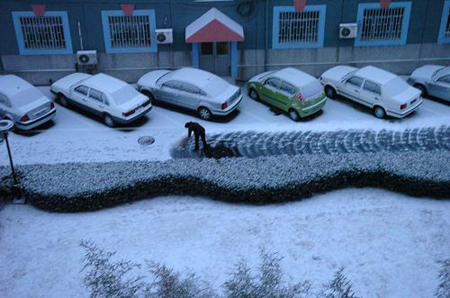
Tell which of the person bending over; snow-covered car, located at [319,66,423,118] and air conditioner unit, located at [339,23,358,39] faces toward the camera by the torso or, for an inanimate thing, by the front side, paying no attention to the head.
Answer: the air conditioner unit

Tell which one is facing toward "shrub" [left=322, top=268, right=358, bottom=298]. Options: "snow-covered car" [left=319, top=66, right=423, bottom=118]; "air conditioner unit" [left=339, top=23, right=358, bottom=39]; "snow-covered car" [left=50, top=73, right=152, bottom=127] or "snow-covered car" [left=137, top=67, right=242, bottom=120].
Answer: the air conditioner unit

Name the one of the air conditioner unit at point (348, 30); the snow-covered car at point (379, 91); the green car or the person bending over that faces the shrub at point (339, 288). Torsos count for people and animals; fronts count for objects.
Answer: the air conditioner unit

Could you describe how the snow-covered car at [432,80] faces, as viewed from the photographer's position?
facing away from the viewer and to the left of the viewer

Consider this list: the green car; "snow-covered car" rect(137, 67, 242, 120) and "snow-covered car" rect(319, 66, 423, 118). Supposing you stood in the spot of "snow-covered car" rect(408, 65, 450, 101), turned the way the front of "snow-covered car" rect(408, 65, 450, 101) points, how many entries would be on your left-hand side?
3

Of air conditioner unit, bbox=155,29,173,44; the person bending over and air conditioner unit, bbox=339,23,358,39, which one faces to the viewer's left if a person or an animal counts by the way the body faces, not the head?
the person bending over

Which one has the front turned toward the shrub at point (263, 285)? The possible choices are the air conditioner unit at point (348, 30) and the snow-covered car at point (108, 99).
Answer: the air conditioner unit

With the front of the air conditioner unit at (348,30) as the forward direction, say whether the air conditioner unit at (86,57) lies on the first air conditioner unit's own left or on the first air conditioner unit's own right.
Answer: on the first air conditioner unit's own right

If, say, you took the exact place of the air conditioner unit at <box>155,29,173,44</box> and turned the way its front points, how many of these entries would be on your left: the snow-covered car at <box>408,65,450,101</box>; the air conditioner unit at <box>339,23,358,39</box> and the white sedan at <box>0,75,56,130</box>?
2

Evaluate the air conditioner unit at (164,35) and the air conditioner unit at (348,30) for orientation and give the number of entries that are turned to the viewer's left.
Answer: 0

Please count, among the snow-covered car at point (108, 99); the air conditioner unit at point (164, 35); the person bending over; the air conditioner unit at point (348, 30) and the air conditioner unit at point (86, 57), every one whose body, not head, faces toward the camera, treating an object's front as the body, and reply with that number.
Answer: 3

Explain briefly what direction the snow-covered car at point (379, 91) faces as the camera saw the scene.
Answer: facing away from the viewer and to the left of the viewer

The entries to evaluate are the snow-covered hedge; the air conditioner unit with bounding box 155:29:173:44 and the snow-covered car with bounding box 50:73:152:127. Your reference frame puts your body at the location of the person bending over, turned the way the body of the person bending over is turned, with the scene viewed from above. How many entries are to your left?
1

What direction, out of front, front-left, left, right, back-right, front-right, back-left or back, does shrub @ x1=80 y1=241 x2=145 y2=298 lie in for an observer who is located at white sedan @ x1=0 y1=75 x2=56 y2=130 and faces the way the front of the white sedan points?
back-left

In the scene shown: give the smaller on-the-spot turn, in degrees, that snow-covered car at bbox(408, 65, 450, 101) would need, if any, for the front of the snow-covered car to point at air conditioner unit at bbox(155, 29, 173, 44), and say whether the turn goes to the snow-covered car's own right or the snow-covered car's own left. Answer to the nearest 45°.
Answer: approximately 45° to the snow-covered car's own left
